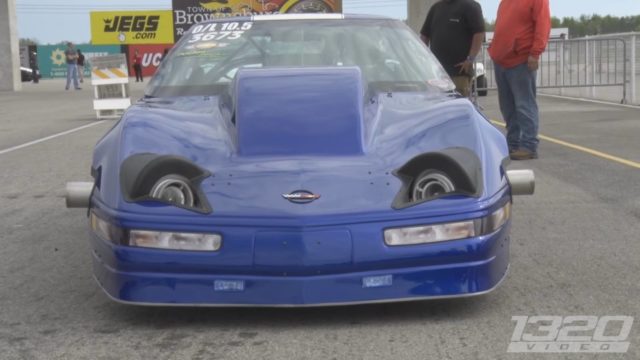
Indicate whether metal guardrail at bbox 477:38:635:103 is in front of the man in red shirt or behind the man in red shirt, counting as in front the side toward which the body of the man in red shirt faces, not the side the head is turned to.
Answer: behind

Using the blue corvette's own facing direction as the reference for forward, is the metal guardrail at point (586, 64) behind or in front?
behind

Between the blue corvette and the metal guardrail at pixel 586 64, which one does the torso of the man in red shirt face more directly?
the blue corvette

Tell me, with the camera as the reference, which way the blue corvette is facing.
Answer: facing the viewer

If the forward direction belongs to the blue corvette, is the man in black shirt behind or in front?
behind
